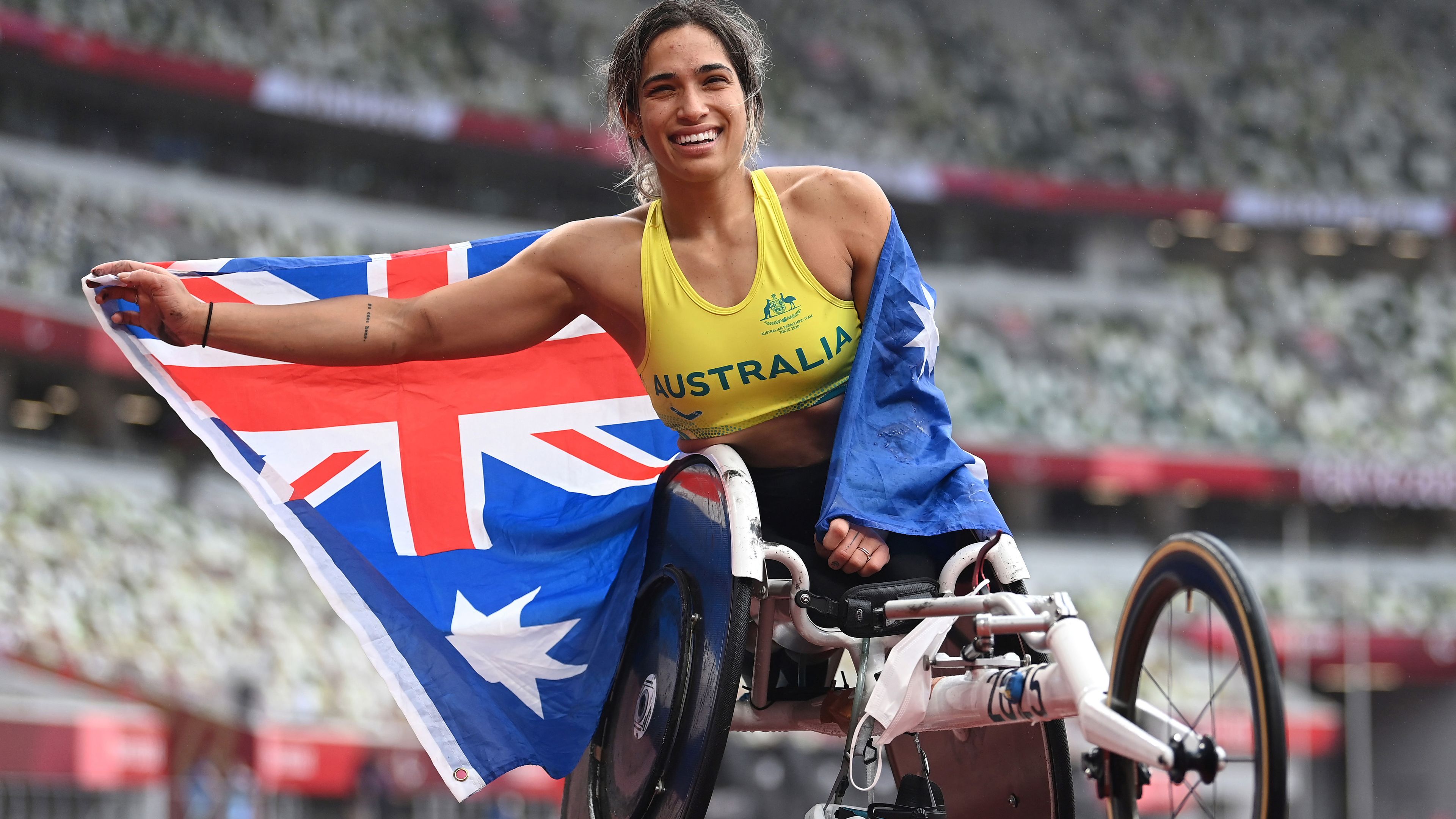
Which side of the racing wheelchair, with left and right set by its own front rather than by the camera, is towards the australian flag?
back

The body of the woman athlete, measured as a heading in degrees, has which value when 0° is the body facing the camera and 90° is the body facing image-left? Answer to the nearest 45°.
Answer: approximately 0°
